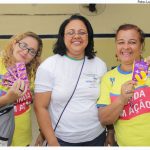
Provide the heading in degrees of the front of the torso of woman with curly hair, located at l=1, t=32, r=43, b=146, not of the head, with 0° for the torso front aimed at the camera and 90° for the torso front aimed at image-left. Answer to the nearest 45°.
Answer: approximately 0°
